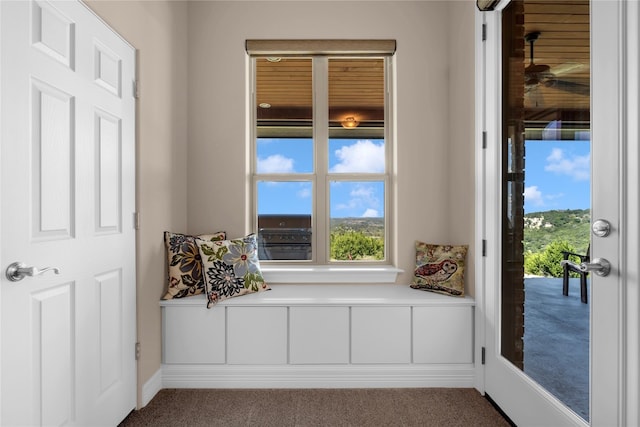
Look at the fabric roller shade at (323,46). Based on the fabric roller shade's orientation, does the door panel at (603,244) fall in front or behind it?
in front

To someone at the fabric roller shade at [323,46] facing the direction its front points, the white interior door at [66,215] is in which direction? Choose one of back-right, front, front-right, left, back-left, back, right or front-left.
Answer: front-right

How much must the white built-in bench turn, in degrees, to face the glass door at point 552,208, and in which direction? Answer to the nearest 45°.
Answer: approximately 45° to its left

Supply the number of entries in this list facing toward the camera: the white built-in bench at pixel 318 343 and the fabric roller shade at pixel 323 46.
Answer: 2

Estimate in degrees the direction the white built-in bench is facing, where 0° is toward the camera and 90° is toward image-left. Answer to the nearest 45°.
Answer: approximately 0°
